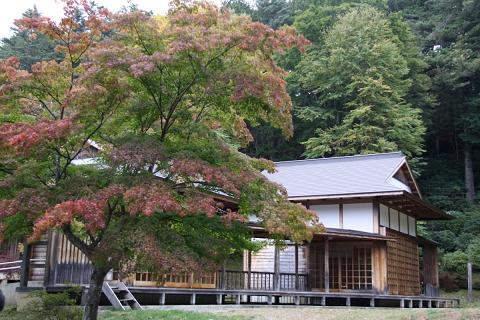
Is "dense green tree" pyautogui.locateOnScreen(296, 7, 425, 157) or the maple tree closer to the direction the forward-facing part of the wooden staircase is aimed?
the maple tree

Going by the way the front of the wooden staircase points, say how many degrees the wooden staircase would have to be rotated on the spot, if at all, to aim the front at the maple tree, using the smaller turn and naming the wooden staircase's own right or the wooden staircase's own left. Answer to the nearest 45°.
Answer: approximately 45° to the wooden staircase's own right

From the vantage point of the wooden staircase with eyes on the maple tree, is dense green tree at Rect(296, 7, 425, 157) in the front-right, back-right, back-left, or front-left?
back-left

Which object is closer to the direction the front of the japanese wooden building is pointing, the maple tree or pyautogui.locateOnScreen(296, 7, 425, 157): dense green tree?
the maple tree

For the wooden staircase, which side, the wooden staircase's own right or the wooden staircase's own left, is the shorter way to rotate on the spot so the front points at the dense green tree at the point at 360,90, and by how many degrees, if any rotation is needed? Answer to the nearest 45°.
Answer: approximately 90° to the wooden staircase's own left

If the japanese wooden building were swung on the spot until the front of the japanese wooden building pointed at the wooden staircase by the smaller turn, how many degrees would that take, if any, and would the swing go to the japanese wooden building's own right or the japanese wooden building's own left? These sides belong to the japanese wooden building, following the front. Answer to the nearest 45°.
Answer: approximately 45° to the japanese wooden building's own right

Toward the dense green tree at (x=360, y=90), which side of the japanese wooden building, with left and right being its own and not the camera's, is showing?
back

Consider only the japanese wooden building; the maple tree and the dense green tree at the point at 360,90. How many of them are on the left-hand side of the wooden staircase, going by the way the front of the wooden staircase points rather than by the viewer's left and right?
2
